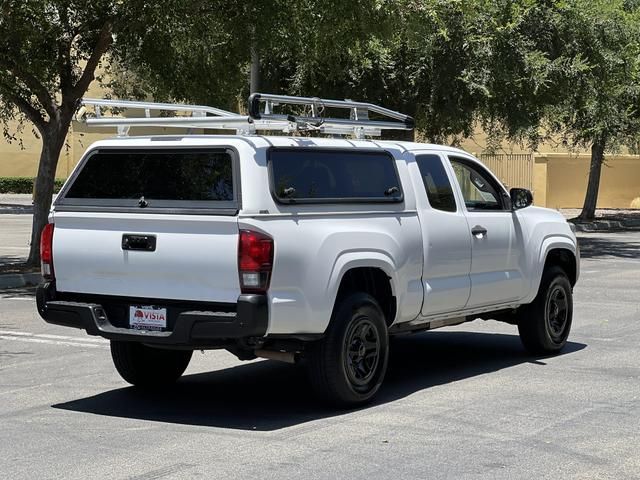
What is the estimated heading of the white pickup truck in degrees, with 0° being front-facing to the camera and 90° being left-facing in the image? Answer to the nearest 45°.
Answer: approximately 225°

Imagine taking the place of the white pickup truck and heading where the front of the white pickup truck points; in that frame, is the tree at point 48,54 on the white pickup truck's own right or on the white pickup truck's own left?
on the white pickup truck's own left

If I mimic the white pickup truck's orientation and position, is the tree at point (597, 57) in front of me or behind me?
in front

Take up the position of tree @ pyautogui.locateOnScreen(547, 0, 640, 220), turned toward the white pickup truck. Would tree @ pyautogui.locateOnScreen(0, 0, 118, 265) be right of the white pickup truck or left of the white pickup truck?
right

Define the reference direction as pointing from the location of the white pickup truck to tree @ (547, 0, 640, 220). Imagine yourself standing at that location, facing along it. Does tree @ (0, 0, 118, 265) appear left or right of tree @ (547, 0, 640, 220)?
left
